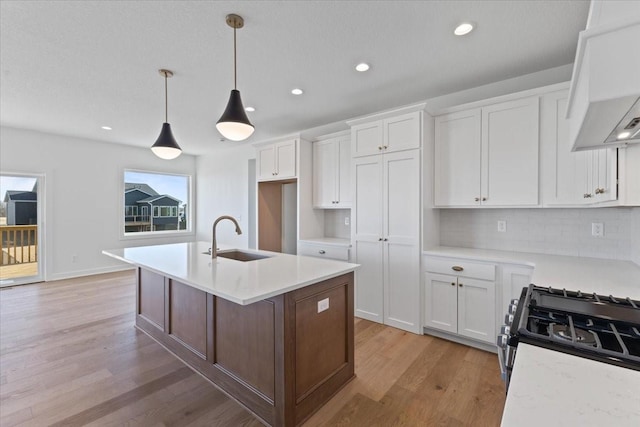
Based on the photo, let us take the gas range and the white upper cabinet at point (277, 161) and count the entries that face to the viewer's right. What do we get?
0

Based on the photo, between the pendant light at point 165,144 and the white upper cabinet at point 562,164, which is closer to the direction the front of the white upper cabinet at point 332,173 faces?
the pendant light

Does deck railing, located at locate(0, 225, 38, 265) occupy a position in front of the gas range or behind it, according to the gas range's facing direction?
in front

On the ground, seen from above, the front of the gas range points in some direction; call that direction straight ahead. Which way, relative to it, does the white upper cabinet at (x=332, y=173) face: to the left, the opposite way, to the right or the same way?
to the left

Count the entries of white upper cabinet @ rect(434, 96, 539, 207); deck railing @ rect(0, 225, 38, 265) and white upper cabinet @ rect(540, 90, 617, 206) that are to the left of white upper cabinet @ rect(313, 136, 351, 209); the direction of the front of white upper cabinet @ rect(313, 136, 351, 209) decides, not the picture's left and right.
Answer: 2

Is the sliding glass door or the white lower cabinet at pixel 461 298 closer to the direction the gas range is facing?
the sliding glass door

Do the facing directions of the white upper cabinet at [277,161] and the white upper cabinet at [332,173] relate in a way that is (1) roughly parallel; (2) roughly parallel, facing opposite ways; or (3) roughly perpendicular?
roughly parallel

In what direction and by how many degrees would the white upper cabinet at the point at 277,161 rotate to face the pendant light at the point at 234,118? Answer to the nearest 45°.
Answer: approximately 45° to its left

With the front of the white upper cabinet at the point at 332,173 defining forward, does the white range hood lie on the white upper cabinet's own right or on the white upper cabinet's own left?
on the white upper cabinet's own left

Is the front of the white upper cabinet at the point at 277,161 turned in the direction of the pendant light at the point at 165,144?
yes

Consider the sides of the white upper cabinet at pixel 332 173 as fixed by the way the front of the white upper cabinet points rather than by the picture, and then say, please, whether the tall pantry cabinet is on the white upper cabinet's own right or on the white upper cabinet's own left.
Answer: on the white upper cabinet's own left

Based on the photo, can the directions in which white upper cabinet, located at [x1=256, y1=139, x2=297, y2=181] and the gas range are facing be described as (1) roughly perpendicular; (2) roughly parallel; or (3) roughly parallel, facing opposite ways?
roughly perpendicular

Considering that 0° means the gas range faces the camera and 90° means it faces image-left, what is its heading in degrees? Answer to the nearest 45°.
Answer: approximately 90°

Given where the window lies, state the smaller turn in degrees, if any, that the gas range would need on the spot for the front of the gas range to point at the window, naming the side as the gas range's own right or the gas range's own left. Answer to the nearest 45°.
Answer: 0° — it already faces it

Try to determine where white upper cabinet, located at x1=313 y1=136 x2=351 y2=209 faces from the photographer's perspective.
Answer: facing the viewer and to the left of the viewer

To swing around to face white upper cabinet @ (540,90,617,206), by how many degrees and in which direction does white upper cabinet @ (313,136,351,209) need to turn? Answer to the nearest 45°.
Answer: approximately 90° to its left

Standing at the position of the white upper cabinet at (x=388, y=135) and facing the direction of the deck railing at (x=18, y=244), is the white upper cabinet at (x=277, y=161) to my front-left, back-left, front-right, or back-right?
front-right
